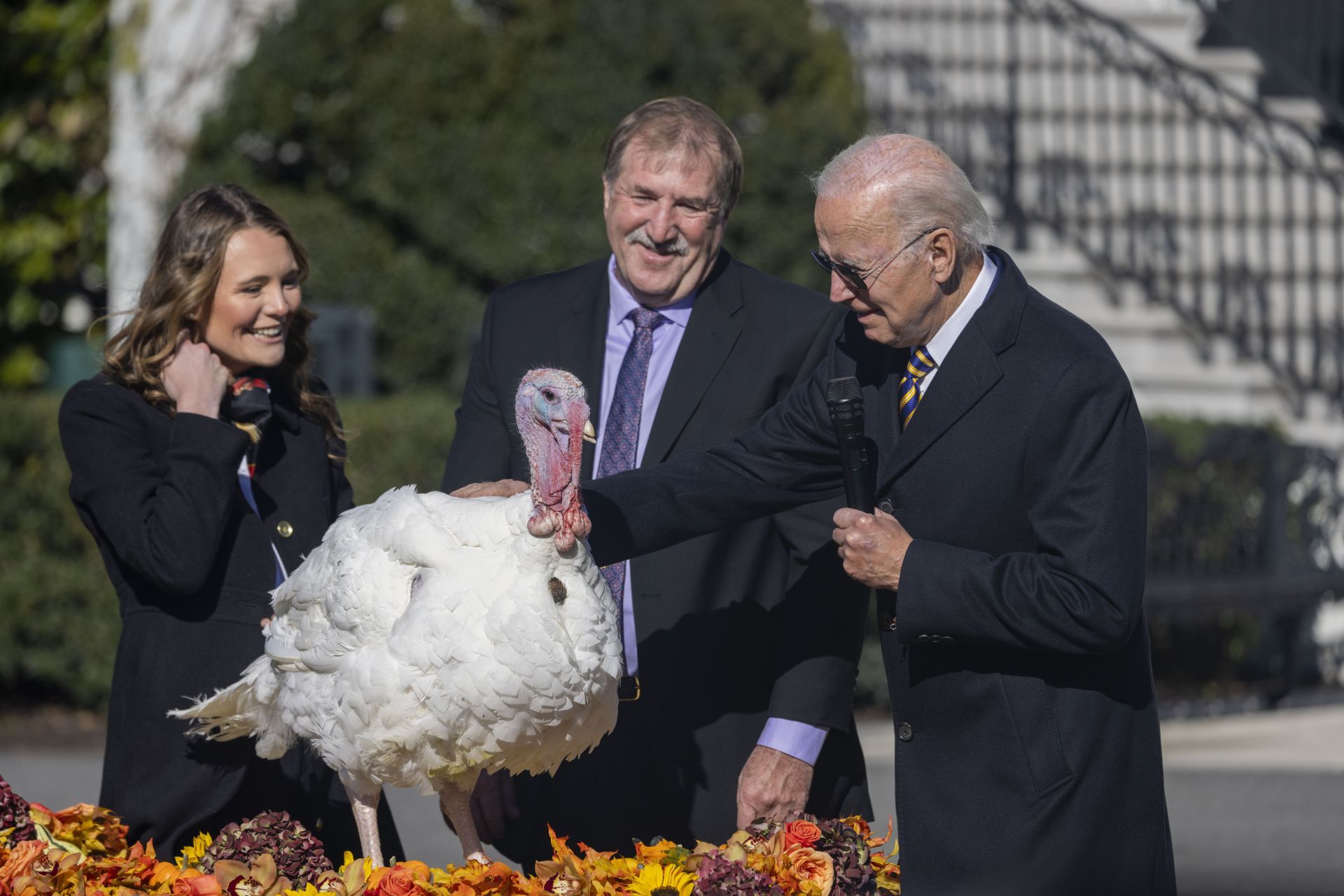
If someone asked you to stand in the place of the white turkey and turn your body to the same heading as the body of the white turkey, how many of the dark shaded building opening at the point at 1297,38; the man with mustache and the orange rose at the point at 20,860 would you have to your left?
2

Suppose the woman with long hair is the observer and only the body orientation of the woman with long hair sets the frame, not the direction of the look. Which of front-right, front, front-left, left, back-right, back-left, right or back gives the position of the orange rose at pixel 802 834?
front

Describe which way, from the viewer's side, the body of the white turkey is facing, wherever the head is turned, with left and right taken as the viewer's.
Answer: facing the viewer and to the right of the viewer

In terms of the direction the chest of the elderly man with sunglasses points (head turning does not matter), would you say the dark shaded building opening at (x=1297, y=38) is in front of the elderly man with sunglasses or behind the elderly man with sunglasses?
behind

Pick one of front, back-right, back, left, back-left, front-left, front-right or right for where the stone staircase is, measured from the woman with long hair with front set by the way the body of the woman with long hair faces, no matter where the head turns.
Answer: left

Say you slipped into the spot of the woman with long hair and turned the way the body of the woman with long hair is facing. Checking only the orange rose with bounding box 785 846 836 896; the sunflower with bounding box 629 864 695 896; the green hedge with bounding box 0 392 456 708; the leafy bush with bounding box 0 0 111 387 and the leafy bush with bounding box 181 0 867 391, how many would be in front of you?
2

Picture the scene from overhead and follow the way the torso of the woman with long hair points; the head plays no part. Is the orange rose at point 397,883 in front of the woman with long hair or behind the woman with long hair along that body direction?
in front

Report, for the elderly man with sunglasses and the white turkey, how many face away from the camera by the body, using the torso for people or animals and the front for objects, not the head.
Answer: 0

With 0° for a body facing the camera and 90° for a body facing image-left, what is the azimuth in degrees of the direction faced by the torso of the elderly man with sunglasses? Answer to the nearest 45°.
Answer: approximately 45°

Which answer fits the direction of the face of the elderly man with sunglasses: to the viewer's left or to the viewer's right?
to the viewer's left

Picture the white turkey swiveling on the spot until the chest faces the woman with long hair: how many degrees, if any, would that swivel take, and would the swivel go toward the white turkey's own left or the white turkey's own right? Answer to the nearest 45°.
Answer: approximately 180°

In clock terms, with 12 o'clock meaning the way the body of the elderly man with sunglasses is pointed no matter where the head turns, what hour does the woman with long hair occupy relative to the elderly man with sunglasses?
The woman with long hair is roughly at 2 o'clock from the elderly man with sunglasses.

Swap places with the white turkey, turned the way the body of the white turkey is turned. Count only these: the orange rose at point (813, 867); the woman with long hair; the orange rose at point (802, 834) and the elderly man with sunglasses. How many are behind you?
1

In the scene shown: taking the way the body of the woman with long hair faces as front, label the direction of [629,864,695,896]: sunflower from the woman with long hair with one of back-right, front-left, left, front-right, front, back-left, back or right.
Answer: front

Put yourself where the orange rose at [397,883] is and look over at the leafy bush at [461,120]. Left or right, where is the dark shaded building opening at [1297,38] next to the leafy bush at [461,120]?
right

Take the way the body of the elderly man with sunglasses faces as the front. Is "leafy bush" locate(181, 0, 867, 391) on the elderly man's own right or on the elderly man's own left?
on the elderly man's own right

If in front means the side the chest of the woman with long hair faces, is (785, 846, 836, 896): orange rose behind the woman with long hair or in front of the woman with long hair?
in front
